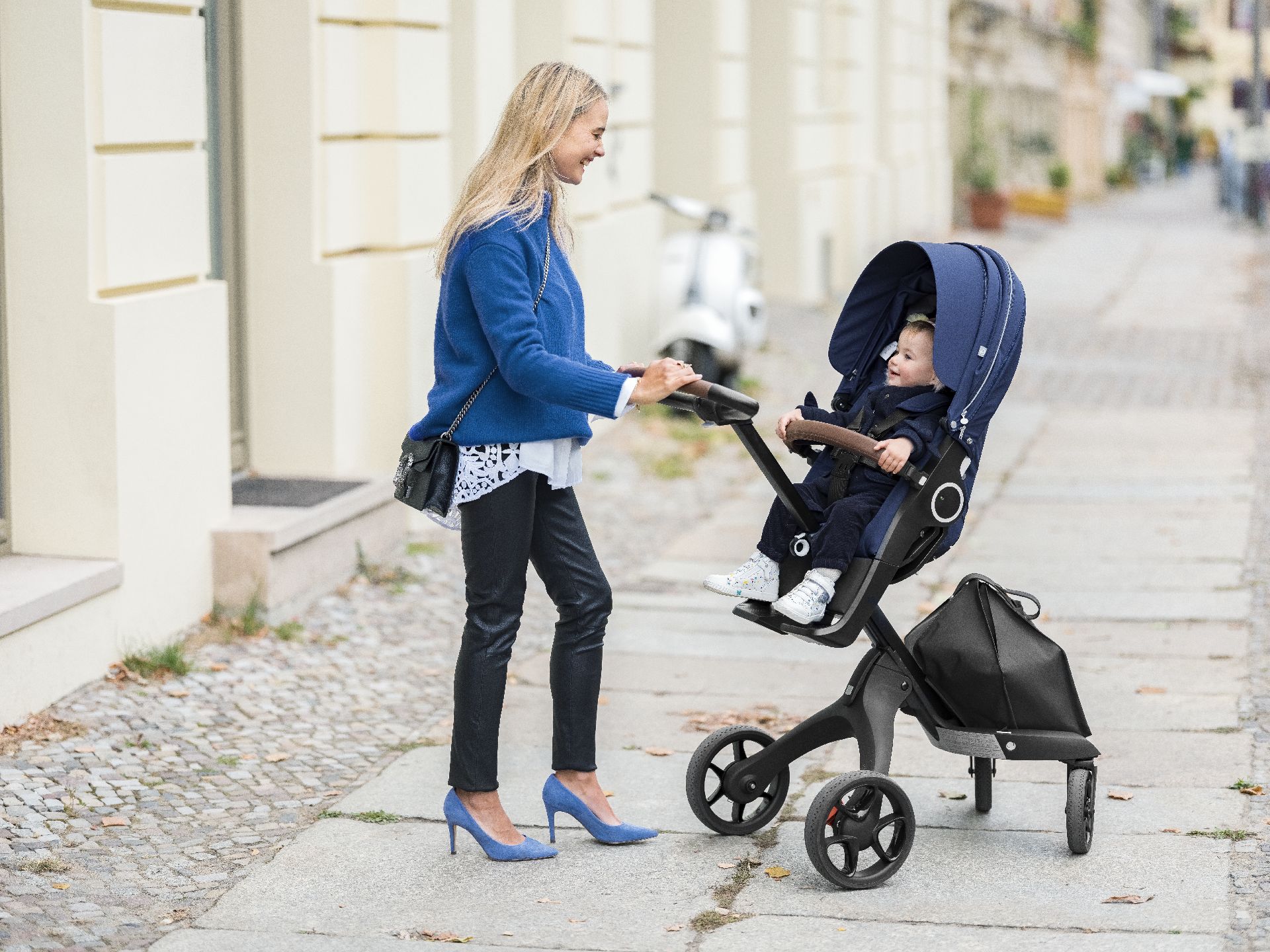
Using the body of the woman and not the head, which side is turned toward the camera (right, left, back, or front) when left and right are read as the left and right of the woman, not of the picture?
right

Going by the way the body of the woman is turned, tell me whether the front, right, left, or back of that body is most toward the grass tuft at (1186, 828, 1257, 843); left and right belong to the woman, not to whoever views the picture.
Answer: front

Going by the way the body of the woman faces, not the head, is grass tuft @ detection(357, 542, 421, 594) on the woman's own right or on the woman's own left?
on the woman's own left

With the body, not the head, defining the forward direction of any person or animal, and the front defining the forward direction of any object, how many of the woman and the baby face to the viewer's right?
1

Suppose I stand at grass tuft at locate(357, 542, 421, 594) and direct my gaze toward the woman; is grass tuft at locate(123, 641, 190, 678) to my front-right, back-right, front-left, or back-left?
front-right

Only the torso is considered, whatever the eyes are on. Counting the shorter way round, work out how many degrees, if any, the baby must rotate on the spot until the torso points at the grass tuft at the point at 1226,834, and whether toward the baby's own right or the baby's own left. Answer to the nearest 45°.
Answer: approximately 135° to the baby's own left

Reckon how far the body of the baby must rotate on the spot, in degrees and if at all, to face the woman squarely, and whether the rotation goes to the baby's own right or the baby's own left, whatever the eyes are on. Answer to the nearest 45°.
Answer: approximately 45° to the baby's own right

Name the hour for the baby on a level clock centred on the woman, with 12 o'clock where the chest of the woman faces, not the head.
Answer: The baby is roughly at 12 o'clock from the woman.

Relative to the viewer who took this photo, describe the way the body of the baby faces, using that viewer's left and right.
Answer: facing the viewer and to the left of the viewer

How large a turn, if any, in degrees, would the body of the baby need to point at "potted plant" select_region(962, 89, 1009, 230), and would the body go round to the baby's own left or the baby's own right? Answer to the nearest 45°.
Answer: approximately 135° to the baby's own right

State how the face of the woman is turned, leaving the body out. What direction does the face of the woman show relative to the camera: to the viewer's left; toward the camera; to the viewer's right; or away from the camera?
to the viewer's right

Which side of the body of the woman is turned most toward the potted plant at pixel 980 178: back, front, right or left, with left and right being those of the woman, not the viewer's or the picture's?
left
